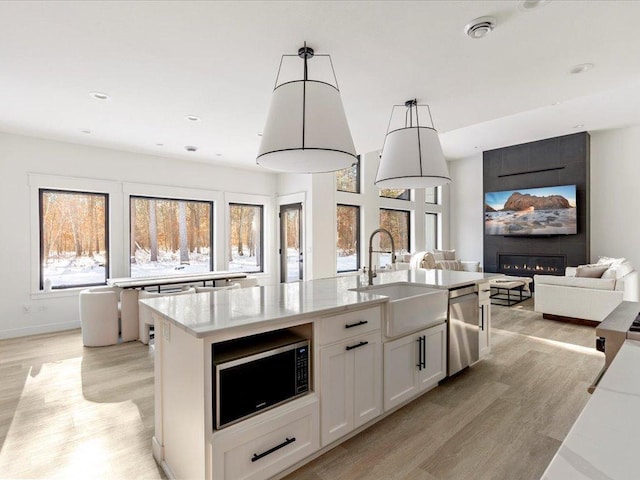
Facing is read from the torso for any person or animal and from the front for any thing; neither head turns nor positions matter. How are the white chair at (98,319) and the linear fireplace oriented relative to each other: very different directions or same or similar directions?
very different directions

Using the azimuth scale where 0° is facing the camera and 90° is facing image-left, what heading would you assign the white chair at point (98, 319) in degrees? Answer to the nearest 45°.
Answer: approximately 225°

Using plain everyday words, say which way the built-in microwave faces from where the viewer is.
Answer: facing the viewer and to the right of the viewer

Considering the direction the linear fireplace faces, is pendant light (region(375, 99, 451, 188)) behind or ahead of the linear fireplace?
ahead

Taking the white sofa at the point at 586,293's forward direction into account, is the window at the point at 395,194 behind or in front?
in front

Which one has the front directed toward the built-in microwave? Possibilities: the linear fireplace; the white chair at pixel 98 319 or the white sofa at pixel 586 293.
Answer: the linear fireplace

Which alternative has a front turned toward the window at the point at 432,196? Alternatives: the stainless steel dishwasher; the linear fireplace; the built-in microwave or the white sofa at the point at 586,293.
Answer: the white sofa

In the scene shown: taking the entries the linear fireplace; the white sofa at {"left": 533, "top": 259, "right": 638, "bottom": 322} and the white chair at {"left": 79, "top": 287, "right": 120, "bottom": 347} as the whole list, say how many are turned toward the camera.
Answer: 1

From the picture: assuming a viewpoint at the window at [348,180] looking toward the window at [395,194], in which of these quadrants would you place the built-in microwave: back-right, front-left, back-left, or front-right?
back-right

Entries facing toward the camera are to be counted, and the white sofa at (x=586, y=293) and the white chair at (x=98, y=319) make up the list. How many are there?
0

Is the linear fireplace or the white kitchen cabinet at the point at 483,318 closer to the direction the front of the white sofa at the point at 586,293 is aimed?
the linear fireplace

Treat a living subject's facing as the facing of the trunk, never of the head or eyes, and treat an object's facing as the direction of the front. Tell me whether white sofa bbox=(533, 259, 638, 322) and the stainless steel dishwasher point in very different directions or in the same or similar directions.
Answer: very different directions

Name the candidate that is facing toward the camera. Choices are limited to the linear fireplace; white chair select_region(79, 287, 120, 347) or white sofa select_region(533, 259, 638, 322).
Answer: the linear fireplace

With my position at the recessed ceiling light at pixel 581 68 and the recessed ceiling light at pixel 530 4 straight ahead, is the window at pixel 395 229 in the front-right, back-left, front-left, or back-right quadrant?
back-right

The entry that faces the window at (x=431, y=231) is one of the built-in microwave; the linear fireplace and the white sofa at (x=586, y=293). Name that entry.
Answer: the white sofa

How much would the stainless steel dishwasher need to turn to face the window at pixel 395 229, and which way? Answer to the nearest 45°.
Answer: approximately 135° to its left
